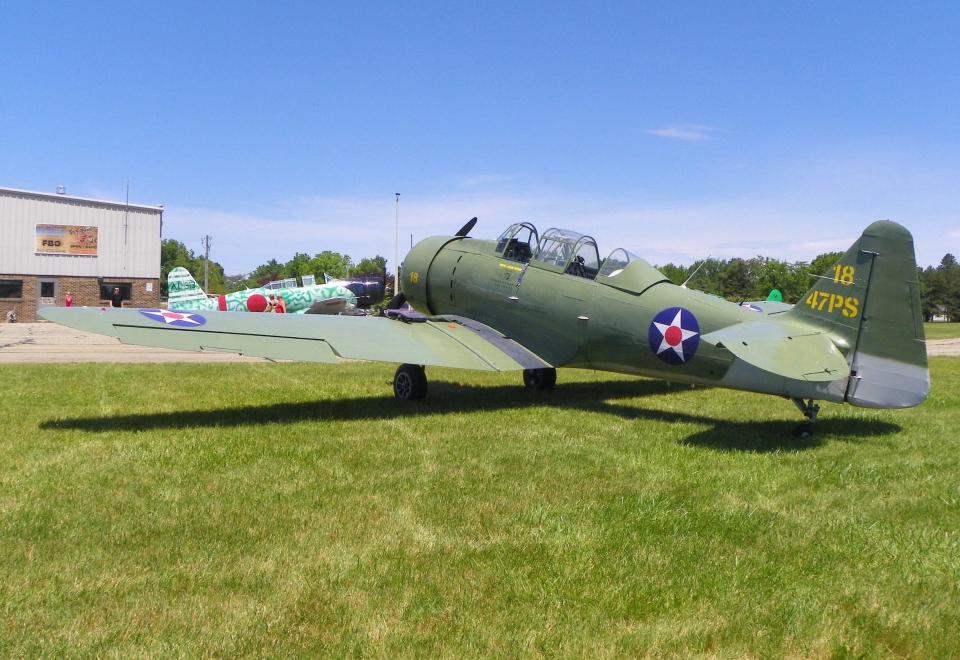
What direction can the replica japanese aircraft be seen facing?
to the viewer's right

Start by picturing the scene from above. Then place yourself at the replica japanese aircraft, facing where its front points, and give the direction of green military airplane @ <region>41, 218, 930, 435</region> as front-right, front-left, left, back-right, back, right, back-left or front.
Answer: right

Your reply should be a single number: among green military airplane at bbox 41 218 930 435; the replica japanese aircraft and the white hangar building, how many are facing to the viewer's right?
1

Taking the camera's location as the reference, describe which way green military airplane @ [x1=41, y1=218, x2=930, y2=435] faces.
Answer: facing away from the viewer and to the left of the viewer

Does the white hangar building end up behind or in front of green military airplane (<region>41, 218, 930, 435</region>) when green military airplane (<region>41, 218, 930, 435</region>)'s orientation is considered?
in front

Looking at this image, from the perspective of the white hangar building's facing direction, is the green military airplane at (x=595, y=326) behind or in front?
in front

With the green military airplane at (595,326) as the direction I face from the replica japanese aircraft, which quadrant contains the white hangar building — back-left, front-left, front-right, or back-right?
back-right

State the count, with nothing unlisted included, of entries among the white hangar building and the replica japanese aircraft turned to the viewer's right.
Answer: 1

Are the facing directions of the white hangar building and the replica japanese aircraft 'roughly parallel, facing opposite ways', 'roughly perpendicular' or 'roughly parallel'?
roughly perpendicular

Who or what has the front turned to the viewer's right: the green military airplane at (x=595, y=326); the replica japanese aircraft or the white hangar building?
the replica japanese aircraft

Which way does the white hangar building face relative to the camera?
toward the camera
